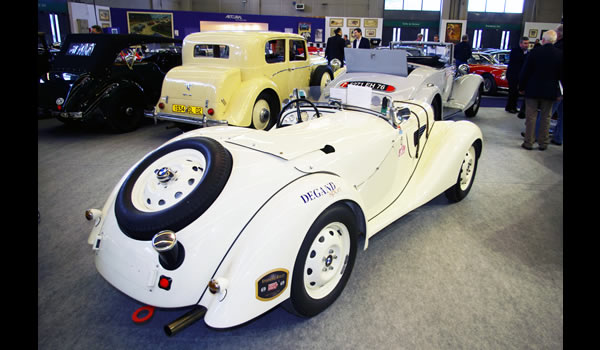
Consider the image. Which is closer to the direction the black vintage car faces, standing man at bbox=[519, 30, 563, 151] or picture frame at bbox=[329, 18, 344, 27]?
the picture frame

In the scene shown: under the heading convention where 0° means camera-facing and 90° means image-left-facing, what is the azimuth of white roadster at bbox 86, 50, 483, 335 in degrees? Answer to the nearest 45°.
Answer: approximately 225°

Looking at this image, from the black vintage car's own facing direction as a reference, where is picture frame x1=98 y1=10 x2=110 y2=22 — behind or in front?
in front

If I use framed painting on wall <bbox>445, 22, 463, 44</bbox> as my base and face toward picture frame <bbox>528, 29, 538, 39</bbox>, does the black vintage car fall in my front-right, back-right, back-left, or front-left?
back-right

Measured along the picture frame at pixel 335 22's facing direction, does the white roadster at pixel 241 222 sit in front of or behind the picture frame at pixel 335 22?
in front

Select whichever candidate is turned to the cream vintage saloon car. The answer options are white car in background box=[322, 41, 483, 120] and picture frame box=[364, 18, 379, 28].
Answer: the picture frame

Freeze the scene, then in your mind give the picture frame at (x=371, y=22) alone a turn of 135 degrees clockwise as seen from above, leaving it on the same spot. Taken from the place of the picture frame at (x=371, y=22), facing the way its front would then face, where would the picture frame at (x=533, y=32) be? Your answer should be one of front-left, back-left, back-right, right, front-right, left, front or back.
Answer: back-right

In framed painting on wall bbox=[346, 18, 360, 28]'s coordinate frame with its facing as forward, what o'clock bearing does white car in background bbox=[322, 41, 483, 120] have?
The white car in background is roughly at 12 o'clock from the framed painting on wall.

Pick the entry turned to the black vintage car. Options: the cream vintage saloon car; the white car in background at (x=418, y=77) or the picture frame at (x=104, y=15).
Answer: the picture frame

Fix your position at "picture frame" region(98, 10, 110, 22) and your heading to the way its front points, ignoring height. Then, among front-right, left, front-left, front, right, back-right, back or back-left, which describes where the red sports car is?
front-left

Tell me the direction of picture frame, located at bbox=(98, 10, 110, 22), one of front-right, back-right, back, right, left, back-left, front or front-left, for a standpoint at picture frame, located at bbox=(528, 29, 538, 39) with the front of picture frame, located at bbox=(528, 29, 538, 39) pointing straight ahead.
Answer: front-right

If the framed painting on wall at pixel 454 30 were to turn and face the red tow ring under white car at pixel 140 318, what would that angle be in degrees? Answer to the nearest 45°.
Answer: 0° — it already faces it

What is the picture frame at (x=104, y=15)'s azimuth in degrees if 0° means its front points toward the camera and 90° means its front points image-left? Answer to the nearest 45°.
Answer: approximately 0°
